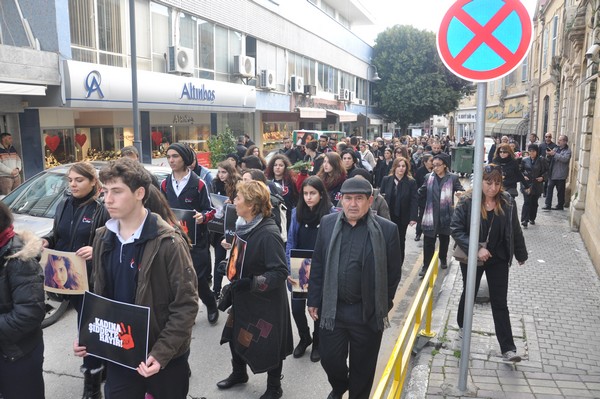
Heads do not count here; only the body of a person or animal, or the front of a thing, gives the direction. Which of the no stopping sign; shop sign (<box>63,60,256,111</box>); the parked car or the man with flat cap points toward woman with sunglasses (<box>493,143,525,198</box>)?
the shop sign

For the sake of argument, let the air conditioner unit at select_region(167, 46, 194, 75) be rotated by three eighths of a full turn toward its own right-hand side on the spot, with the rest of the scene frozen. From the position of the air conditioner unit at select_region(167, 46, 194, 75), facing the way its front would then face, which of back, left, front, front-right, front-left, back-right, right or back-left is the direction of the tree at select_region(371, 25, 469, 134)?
back-right

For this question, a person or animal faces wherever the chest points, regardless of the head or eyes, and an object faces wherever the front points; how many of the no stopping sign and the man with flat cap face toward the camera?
2

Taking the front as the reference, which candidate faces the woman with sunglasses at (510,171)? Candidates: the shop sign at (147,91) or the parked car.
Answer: the shop sign

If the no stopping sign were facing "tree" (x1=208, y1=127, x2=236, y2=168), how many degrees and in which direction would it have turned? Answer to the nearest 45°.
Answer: approximately 135° to its right

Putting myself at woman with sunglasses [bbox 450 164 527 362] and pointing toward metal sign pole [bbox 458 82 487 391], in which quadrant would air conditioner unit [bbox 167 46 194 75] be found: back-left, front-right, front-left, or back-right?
back-right

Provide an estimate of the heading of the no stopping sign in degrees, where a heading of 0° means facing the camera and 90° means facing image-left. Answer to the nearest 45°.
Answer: approximately 0°

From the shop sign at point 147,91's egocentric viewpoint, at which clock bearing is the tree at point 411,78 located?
The tree is roughly at 9 o'clock from the shop sign.

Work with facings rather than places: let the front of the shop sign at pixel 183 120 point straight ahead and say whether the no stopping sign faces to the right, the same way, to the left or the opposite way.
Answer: to the right

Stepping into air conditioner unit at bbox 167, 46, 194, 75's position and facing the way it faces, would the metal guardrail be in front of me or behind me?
in front

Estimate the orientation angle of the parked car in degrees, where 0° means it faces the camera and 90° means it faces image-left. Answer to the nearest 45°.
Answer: approximately 45°

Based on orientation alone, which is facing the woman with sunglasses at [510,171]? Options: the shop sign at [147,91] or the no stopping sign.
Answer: the shop sign

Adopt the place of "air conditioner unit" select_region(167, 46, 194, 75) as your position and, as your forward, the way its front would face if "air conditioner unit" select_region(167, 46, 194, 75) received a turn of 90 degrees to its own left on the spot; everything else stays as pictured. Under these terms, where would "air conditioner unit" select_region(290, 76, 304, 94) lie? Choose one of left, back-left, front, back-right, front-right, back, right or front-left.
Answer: front

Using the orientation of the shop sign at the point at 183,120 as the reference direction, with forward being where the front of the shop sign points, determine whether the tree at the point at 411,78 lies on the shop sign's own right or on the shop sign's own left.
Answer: on the shop sign's own left

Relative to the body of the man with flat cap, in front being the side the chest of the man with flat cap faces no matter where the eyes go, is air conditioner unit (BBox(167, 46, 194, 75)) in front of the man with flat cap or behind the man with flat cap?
behind

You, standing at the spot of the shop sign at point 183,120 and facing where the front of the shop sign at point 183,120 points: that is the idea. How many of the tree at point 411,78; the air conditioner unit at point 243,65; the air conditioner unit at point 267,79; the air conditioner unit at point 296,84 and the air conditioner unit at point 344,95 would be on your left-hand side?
5
